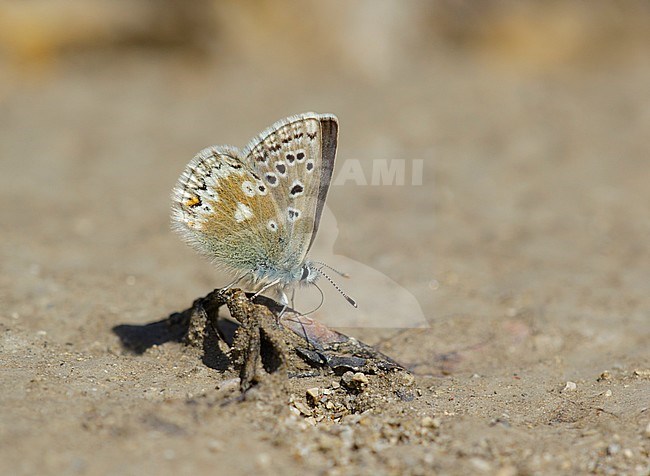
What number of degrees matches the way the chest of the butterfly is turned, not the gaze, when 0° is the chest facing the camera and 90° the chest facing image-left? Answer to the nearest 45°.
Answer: approximately 270°

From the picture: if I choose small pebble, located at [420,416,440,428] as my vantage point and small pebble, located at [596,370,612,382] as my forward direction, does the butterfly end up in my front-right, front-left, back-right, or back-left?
back-left

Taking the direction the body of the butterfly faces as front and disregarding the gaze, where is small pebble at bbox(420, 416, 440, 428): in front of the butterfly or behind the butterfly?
in front

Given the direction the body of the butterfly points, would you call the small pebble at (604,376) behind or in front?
in front
